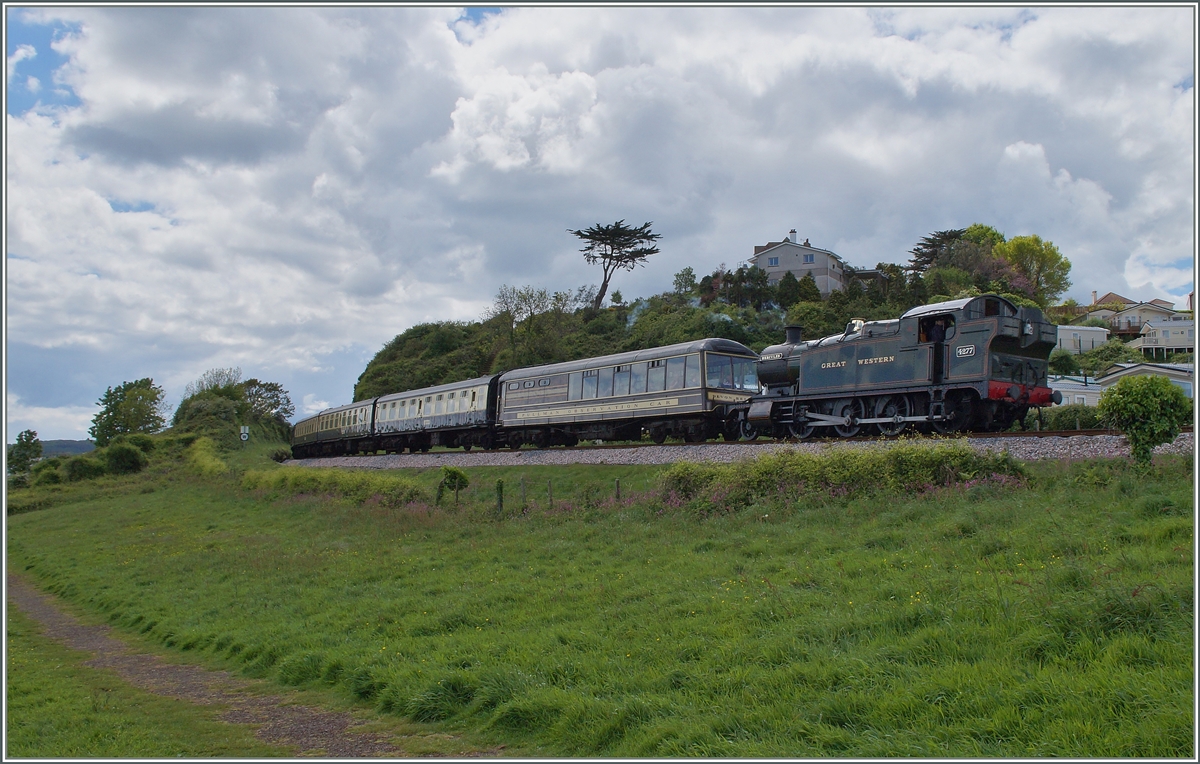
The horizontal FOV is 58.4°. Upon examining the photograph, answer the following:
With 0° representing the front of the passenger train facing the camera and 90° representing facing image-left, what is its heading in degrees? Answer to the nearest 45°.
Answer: approximately 315°

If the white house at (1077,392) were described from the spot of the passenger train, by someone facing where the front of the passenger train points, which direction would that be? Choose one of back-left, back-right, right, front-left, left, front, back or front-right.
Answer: left

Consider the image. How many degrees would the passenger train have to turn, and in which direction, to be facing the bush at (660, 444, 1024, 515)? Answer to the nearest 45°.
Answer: approximately 45° to its right

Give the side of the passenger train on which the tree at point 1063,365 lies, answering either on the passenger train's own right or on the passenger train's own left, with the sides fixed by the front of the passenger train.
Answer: on the passenger train's own left

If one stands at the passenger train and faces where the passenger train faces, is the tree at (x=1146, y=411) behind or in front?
in front
